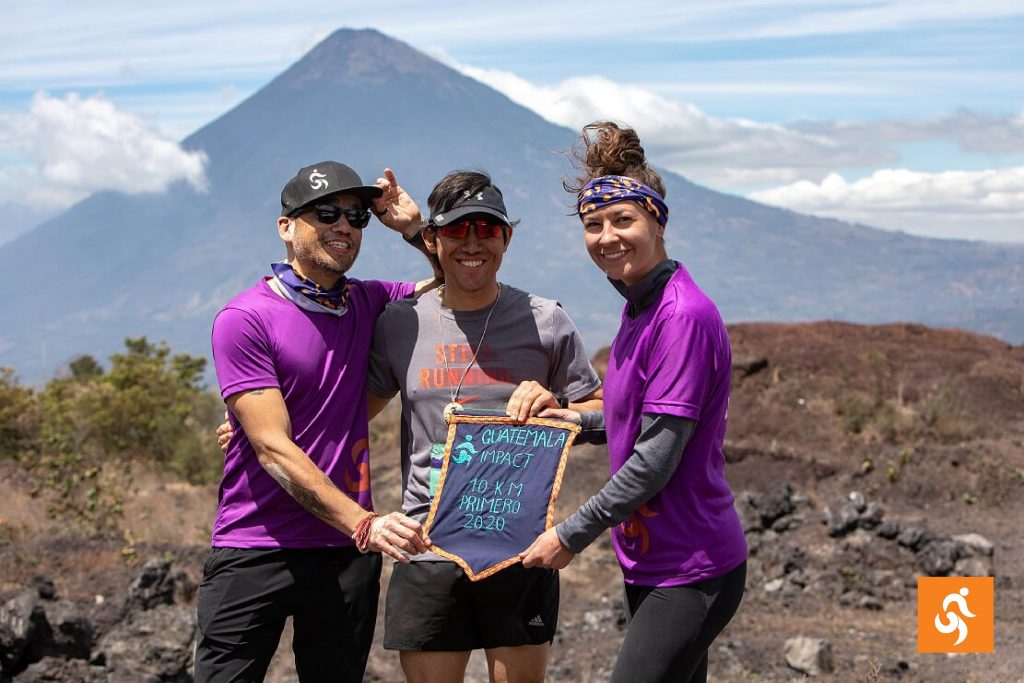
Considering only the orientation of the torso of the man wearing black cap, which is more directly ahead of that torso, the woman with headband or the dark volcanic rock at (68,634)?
the woman with headband

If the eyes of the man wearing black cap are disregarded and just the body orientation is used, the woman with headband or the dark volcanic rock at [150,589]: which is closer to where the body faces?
the woman with headband

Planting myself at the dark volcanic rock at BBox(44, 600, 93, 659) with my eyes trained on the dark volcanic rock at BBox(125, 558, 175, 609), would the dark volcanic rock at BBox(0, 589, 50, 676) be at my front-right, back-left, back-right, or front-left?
back-left

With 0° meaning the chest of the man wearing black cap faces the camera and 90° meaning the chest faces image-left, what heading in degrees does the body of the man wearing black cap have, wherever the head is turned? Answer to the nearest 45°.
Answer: approximately 315°

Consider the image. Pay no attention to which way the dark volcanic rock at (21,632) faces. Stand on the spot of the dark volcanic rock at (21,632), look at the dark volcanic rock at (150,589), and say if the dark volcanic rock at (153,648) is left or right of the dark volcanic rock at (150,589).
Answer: right
